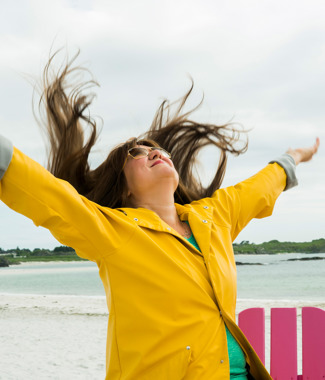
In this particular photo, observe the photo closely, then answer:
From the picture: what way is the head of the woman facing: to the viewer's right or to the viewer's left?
to the viewer's right

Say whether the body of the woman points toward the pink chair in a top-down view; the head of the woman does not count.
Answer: no

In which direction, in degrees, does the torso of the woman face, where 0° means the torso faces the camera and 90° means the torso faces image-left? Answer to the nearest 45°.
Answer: approximately 315°
